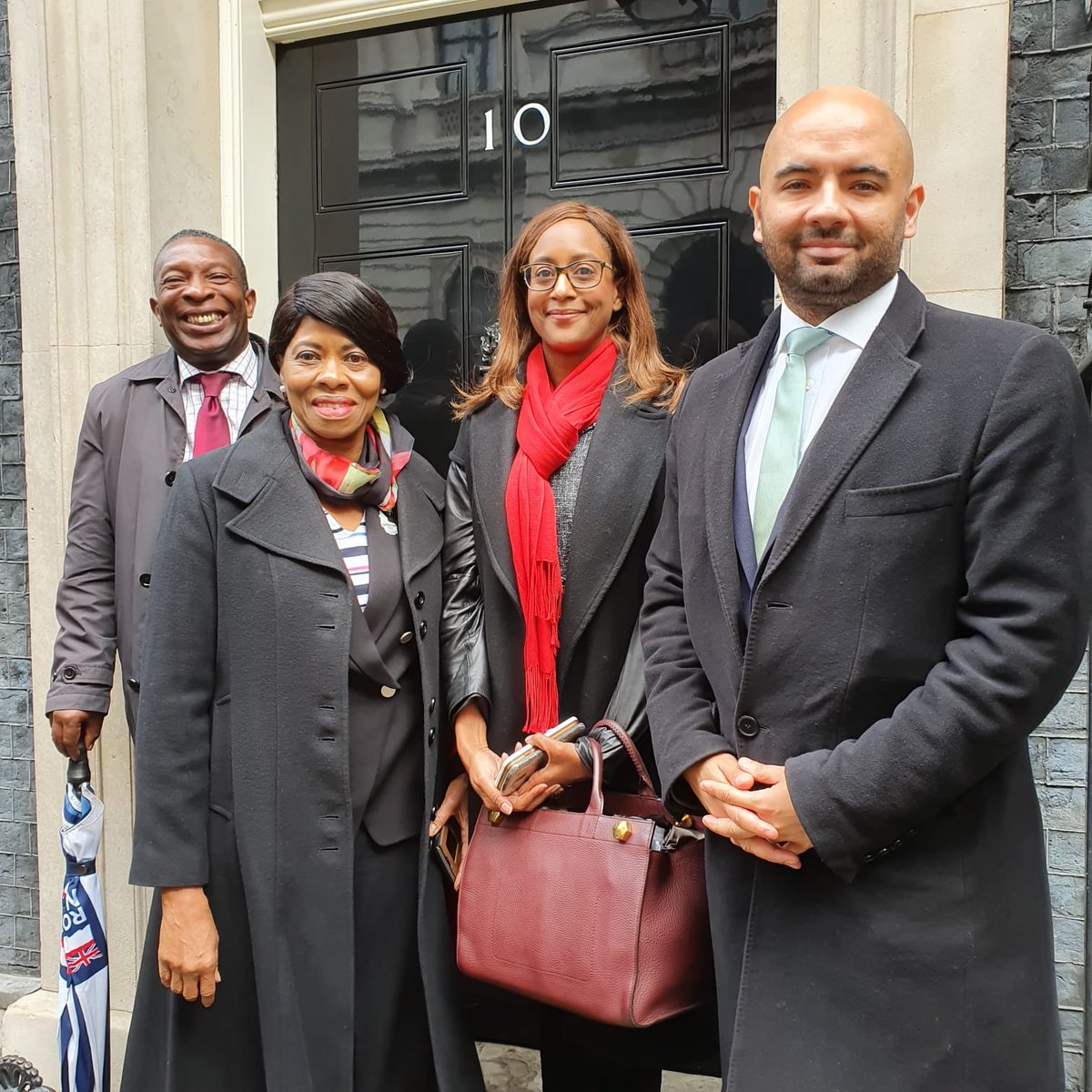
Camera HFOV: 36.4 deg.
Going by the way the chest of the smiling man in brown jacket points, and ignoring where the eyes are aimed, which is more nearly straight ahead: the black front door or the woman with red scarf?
the woman with red scarf

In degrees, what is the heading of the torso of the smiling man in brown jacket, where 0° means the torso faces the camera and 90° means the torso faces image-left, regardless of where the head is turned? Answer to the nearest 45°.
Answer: approximately 0°

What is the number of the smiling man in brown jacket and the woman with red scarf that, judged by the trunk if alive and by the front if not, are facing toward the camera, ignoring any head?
2

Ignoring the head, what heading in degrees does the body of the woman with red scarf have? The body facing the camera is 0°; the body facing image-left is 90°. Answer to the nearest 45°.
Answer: approximately 0°

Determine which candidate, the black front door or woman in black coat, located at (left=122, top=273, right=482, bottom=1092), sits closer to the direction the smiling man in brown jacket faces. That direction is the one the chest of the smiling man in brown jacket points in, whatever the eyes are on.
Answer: the woman in black coat

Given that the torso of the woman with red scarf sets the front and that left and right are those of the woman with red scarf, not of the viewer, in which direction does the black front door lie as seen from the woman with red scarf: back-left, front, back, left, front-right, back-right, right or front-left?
back

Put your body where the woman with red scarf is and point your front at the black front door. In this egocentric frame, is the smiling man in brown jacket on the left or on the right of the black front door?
left
